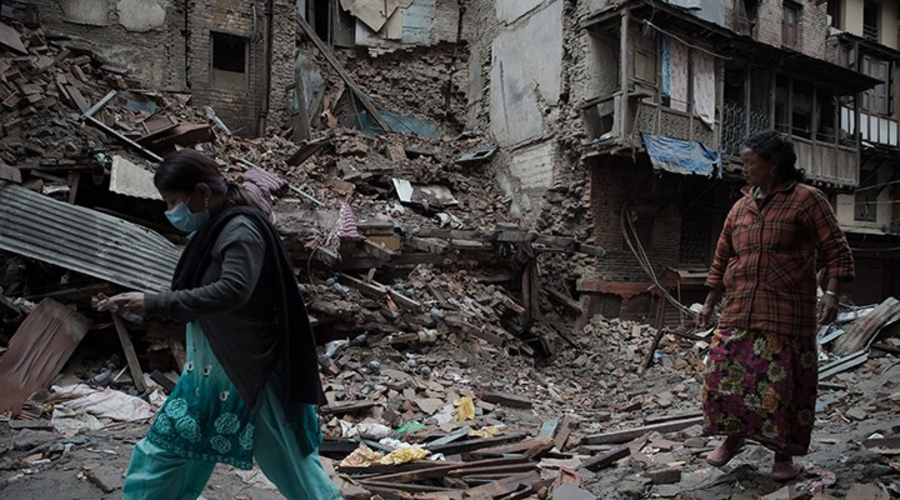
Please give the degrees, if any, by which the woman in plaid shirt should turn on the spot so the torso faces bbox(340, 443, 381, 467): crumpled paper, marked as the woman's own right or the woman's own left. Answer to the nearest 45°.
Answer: approximately 45° to the woman's own right

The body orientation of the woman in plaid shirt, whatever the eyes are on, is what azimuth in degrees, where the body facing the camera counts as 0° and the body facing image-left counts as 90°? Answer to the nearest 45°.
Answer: approximately 45°

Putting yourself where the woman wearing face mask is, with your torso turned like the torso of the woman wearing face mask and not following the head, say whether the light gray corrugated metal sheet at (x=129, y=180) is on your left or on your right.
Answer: on your right

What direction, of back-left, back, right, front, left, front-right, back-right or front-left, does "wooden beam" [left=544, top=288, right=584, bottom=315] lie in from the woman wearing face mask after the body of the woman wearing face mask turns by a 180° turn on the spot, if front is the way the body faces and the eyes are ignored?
front-left

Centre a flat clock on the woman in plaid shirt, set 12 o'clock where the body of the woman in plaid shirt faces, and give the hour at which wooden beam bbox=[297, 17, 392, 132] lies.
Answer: The wooden beam is roughly at 3 o'clock from the woman in plaid shirt.

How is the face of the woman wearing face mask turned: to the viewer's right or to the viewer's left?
to the viewer's left

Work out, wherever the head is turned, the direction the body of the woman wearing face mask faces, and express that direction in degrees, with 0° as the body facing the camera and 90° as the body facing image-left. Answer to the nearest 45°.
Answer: approximately 90°

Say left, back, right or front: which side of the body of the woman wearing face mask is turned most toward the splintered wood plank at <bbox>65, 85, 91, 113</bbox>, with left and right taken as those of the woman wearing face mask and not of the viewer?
right

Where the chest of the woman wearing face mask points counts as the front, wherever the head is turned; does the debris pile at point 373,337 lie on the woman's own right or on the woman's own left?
on the woman's own right

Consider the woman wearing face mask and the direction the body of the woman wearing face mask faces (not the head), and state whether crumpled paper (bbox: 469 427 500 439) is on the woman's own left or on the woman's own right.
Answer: on the woman's own right

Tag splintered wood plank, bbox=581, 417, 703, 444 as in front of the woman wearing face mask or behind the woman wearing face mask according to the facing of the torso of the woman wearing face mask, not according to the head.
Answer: behind
